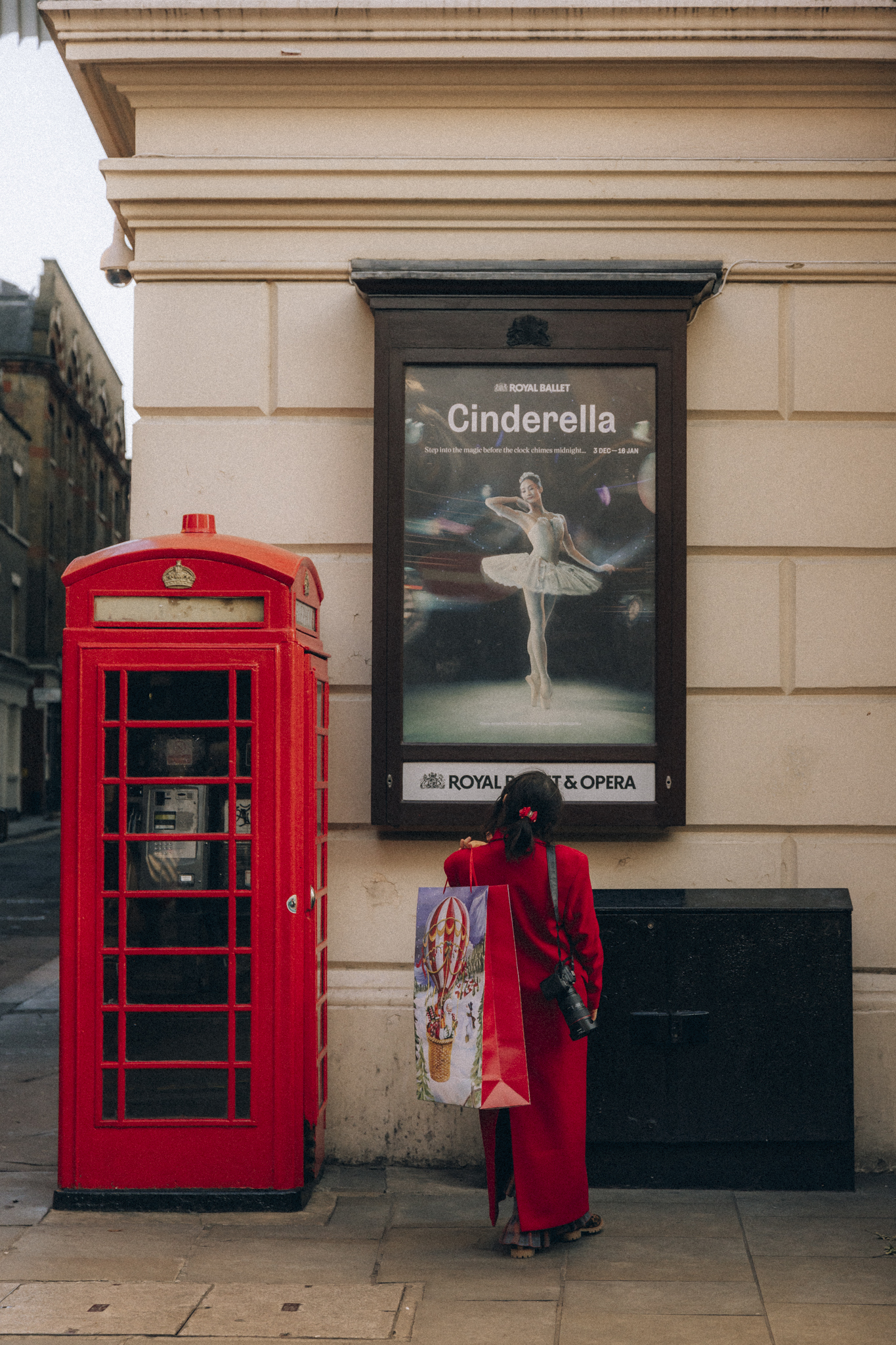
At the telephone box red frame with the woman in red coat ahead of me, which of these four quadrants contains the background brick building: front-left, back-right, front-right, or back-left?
back-left

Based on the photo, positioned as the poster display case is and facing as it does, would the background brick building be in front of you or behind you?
behind

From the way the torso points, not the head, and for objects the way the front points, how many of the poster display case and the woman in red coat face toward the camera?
1

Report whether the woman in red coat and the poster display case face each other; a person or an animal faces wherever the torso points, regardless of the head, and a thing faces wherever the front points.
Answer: yes

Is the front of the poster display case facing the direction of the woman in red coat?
yes

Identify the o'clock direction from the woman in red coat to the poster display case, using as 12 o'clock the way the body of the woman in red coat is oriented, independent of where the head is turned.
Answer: The poster display case is roughly at 12 o'clock from the woman in red coat.

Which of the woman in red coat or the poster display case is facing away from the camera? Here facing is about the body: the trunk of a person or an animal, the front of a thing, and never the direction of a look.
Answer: the woman in red coat

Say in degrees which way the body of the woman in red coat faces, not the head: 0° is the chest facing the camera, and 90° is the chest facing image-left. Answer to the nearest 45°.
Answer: approximately 180°

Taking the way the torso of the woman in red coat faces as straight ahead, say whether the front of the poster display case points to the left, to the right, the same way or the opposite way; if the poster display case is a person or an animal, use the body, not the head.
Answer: the opposite way
